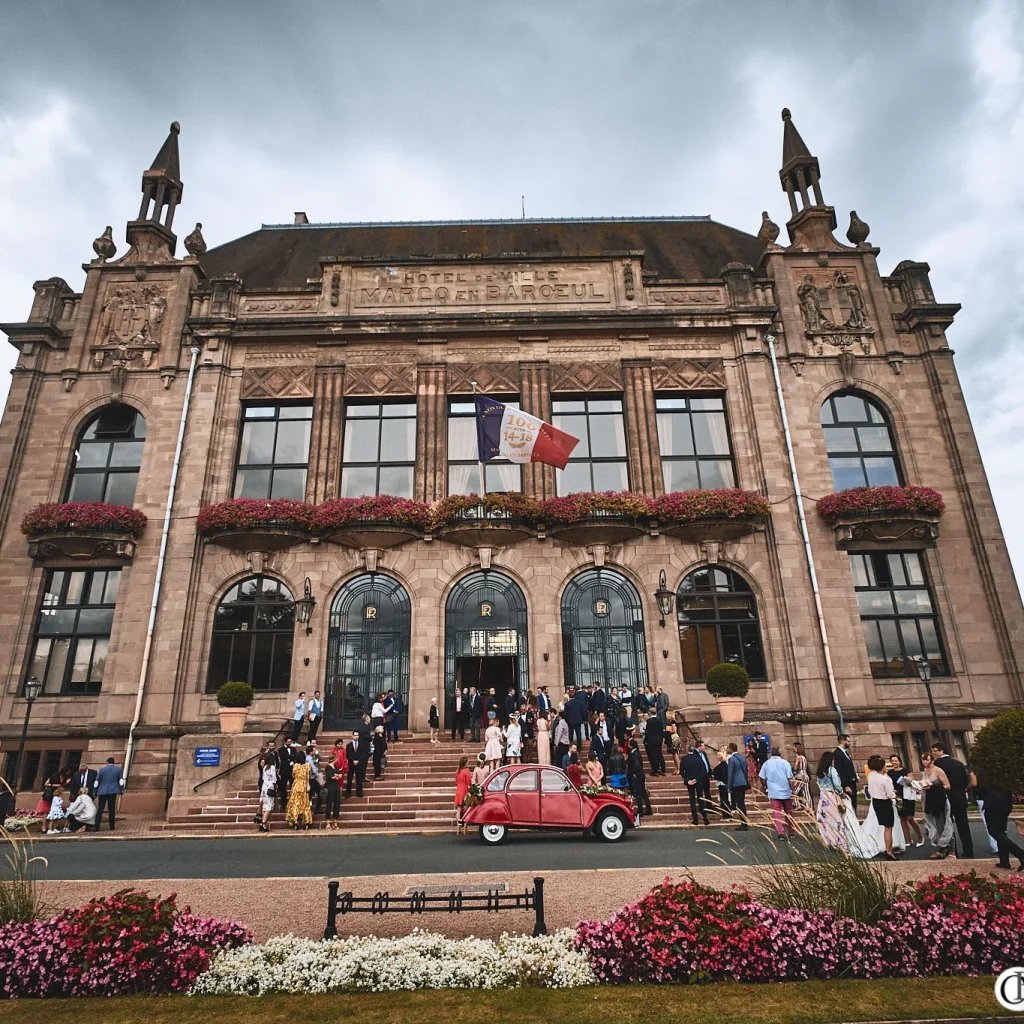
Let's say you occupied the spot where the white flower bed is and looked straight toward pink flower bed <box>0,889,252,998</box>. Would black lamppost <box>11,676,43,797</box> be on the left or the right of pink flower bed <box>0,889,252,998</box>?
right

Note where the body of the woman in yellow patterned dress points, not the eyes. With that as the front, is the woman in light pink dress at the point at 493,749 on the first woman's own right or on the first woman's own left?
on the first woman's own right
